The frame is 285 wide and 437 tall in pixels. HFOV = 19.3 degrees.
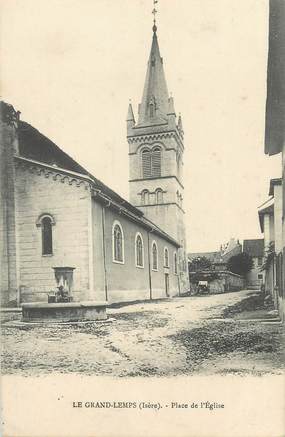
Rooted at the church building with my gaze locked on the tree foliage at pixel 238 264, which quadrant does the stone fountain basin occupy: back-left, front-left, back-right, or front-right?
back-right

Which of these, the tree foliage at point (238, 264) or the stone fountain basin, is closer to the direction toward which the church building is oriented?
the tree foliage

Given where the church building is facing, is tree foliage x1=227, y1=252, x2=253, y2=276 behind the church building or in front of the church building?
in front

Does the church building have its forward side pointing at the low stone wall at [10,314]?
no

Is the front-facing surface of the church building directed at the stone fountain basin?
no

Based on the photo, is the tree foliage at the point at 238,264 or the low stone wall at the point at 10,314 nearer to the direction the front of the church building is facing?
the tree foliage

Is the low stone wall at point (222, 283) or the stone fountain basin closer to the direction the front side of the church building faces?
the low stone wall

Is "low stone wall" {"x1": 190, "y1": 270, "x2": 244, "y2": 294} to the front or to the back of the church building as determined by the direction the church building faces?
to the front

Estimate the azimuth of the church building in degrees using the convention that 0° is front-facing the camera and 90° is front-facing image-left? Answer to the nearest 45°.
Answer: approximately 225°
